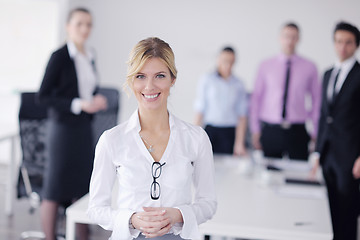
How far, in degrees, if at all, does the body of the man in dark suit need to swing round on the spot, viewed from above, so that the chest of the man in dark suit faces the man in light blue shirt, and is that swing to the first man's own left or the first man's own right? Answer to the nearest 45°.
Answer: approximately 90° to the first man's own right

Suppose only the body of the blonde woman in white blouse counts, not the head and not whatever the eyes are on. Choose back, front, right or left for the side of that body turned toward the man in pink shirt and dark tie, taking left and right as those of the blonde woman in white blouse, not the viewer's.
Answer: back

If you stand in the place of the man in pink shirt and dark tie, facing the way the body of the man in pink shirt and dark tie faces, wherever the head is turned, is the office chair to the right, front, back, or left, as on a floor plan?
right

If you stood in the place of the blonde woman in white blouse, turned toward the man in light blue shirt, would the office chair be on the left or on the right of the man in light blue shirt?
left

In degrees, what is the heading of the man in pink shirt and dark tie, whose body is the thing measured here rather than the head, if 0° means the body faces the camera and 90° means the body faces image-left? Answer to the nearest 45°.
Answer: approximately 0°

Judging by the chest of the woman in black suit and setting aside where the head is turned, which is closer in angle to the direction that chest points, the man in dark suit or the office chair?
the man in dark suit

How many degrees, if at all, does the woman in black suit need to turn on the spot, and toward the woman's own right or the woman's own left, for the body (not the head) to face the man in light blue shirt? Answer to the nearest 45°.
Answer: approximately 90° to the woman's own left

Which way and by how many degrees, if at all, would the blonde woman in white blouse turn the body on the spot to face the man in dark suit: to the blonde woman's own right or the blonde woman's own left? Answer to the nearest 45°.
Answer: approximately 135° to the blonde woman's own left

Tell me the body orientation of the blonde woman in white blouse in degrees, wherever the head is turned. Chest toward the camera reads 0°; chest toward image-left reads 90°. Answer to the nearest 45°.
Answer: approximately 0°

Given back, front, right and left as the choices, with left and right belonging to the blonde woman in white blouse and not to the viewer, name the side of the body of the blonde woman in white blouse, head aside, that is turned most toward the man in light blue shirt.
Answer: back

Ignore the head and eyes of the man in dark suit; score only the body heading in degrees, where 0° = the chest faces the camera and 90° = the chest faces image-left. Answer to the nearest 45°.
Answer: approximately 45°

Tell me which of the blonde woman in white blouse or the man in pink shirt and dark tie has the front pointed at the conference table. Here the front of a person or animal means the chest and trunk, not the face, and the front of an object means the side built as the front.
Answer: the man in pink shirt and dark tie

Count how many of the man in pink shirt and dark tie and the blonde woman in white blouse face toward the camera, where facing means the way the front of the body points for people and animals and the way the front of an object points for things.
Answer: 2
